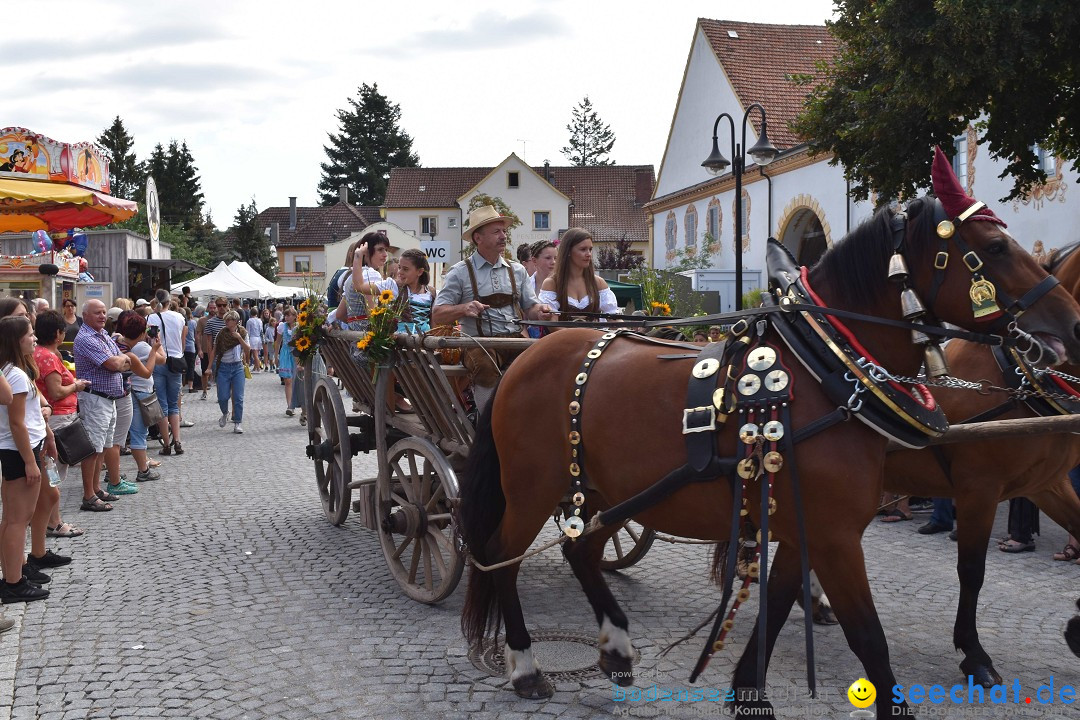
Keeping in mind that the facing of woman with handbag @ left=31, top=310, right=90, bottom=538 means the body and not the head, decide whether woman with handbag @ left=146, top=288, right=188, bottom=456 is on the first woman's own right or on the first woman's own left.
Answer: on the first woman's own left

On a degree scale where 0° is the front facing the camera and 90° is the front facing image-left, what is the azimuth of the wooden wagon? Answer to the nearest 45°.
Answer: approximately 315°

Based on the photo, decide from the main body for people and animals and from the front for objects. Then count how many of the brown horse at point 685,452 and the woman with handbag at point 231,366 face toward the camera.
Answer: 1

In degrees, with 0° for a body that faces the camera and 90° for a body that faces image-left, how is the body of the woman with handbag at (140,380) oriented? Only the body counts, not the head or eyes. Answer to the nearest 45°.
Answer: approximately 270°

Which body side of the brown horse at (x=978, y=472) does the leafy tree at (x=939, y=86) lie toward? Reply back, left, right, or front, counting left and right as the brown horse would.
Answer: left

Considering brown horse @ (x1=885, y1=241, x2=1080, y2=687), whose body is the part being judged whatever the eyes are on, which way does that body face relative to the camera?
to the viewer's right

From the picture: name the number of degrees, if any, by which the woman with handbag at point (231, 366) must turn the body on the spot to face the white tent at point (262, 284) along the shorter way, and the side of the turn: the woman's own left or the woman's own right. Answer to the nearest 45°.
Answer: approximately 180°

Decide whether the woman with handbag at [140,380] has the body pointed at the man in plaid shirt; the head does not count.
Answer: no

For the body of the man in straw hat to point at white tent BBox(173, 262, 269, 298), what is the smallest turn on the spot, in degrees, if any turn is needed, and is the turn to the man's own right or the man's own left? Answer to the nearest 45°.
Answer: approximately 135° to the man's own left

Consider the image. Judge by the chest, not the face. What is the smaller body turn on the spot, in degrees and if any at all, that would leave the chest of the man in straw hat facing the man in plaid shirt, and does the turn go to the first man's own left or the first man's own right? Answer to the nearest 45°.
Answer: approximately 180°

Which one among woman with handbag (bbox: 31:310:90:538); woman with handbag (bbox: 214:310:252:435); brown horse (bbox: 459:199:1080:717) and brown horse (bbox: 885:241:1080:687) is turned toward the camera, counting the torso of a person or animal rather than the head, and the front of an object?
woman with handbag (bbox: 214:310:252:435)

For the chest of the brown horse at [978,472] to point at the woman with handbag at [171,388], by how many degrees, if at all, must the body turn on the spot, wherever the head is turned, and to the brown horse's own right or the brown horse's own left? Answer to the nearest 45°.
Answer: approximately 135° to the brown horse's own left

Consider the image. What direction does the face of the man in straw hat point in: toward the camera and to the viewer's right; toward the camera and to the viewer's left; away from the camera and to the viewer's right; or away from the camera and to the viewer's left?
toward the camera and to the viewer's right

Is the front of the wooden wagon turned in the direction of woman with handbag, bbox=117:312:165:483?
no

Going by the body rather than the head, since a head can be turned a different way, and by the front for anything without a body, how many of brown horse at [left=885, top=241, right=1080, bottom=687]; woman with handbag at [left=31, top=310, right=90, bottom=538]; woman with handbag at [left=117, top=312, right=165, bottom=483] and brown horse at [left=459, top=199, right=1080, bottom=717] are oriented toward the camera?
0

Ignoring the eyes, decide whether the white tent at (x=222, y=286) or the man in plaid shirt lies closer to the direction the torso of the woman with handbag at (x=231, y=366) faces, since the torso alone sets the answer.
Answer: the man in plaid shirt

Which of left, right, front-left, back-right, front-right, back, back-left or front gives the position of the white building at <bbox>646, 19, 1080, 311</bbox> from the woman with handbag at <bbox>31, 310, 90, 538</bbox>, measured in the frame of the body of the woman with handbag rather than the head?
front-left

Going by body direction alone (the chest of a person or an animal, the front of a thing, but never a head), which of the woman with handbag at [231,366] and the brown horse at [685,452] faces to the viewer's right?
the brown horse

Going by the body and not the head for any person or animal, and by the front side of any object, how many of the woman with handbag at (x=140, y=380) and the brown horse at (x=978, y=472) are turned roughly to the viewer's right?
2

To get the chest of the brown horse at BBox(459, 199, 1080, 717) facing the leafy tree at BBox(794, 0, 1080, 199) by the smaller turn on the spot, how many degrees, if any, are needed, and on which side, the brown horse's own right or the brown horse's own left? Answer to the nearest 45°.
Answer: approximately 90° to the brown horse's own left
